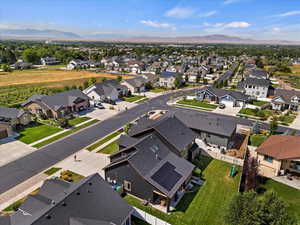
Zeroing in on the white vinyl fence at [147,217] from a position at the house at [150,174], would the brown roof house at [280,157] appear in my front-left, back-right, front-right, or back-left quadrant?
back-left

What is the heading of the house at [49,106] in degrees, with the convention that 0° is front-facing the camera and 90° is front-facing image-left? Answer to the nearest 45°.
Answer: approximately 315°

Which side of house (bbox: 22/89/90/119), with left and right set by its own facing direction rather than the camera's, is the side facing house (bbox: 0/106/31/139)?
right

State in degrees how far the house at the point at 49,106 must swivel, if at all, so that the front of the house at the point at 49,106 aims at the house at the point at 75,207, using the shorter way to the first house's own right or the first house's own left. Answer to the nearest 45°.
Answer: approximately 45° to the first house's own right

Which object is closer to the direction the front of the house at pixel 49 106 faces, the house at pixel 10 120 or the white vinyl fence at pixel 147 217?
the white vinyl fence

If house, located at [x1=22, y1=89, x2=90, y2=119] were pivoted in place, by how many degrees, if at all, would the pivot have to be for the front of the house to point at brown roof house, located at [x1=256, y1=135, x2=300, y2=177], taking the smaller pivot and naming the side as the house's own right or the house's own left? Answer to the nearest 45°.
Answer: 0° — it already faces it
